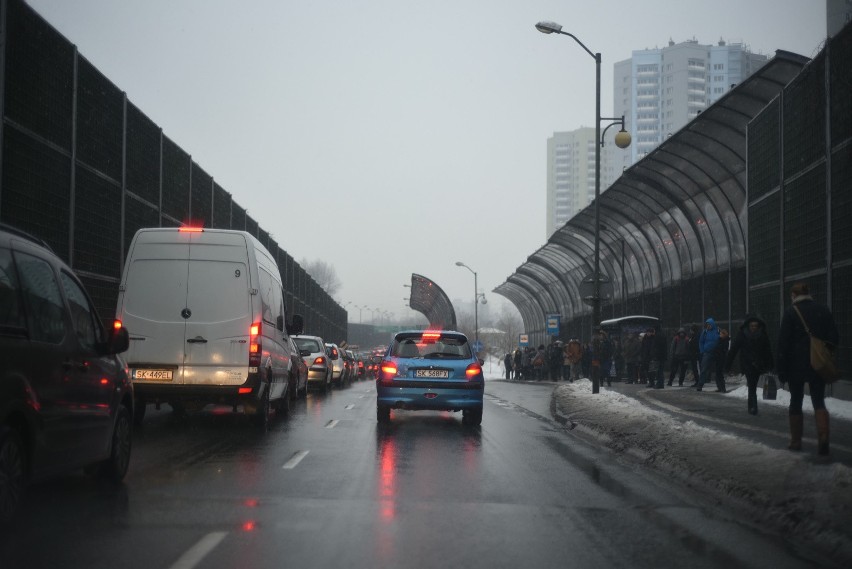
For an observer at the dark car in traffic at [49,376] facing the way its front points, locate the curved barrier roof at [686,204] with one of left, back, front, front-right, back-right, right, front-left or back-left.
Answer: front

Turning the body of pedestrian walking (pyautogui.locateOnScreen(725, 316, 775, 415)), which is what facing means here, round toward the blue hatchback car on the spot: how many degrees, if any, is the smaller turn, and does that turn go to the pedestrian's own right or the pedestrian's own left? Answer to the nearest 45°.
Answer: approximately 90° to the pedestrian's own right

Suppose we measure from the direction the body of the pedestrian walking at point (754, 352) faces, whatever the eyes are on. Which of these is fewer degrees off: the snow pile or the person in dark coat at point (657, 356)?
the snow pile

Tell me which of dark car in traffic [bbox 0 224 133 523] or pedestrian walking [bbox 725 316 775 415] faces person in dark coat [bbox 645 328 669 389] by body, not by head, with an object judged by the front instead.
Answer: the dark car in traffic

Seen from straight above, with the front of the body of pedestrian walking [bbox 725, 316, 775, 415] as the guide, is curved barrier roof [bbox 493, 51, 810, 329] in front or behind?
behind

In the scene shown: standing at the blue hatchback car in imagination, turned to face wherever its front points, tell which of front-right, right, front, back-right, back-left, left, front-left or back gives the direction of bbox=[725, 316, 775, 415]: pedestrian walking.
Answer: right

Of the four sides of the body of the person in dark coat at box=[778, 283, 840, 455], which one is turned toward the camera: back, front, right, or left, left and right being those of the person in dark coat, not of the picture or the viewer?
back

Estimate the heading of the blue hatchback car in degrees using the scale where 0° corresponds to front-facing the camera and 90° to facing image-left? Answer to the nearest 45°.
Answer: approximately 180°

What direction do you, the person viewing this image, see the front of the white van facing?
facing away from the viewer

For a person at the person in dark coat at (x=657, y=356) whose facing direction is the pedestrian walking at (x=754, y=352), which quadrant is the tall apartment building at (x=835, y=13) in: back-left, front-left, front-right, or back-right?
back-left

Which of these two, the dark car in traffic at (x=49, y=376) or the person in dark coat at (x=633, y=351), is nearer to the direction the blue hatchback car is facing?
the person in dark coat

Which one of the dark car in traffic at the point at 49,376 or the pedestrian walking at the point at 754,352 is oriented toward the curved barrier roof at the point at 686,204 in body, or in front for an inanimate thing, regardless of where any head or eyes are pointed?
the dark car in traffic
